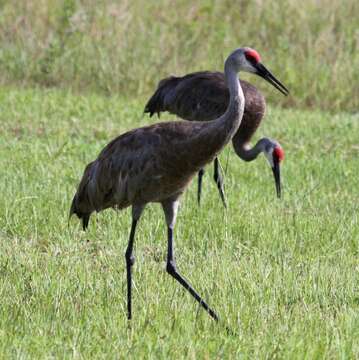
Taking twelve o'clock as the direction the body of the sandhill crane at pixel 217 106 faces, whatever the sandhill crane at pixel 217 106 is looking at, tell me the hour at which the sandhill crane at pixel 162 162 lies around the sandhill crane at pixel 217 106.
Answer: the sandhill crane at pixel 162 162 is roughly at 3 o'clock from the sandhill crane at pixel 217 106.

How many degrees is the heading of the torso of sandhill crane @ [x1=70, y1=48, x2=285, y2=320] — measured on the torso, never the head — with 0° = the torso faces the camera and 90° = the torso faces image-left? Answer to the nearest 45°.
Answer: approximately 270°

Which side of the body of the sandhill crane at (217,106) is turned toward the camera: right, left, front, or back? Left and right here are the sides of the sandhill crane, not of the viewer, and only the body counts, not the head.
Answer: right

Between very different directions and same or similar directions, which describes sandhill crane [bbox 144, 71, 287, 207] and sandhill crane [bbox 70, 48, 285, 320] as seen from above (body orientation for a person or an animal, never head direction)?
same or similar directions

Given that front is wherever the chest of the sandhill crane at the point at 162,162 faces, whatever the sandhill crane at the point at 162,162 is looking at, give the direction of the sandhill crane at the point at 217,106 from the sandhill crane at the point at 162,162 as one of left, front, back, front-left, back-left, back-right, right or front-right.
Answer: left

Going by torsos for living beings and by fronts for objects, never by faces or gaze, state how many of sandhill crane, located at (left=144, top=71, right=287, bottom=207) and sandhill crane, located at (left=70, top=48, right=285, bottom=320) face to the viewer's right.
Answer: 2
